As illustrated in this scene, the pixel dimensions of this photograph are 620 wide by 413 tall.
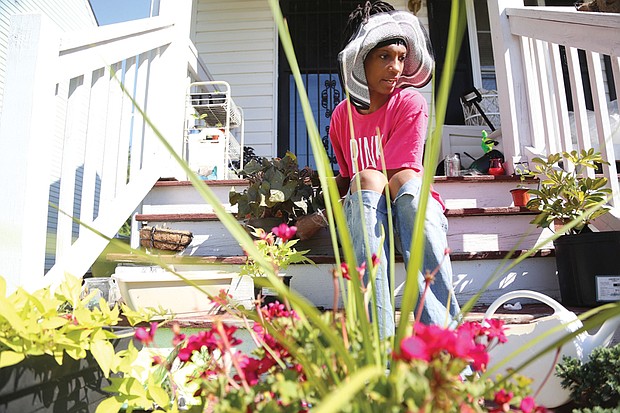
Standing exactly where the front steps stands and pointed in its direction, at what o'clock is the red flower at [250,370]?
The red flower is roughly at 1 o'clock from the front steps.

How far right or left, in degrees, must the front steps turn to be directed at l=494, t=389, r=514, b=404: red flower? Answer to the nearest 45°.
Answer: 0° — it already faces it

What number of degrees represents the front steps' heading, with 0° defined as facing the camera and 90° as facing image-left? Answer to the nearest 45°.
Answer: approximately 0°

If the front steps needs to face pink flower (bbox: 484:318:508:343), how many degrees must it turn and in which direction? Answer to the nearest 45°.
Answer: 0° — it already faces it

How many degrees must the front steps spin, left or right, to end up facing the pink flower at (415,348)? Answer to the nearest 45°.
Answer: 0° — it already faces it
